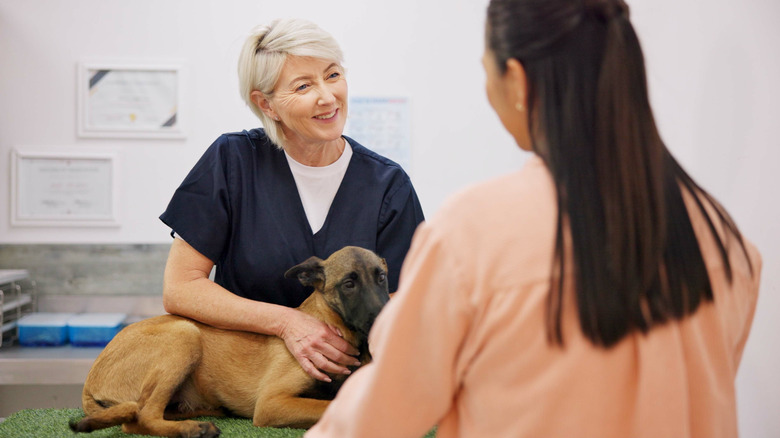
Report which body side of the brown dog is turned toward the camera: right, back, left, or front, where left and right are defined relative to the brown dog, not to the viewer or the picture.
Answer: right

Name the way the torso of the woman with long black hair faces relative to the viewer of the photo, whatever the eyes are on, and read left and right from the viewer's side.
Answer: facing away from the viewer and to the left of the viewer

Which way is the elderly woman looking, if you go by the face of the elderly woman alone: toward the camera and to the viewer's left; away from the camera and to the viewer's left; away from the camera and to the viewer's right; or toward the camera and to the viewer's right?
toward the camera and to the viewer's right

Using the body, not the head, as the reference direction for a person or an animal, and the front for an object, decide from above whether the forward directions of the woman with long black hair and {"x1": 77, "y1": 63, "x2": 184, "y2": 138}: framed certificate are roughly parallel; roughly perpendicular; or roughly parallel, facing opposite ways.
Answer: roughly parallel, facing opposite ways

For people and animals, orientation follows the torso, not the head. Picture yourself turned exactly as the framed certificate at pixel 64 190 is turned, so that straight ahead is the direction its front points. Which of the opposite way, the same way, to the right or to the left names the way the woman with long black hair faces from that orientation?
the opposite way

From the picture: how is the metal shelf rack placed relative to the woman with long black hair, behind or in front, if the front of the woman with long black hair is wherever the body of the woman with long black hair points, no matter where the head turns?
in front

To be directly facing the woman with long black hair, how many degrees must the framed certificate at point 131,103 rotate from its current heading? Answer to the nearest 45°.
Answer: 0° — it already faces them

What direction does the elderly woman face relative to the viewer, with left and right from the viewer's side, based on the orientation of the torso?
facing the viewer and to the right of the viewer

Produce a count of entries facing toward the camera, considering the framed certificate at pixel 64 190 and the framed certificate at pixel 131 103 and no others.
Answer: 2

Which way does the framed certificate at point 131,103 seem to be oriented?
toward the camera

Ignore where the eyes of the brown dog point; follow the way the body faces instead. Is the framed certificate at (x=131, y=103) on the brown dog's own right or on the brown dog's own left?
on the brown dog's own left

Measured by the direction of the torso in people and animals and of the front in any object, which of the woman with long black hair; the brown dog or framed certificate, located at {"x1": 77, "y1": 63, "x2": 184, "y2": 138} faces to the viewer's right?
the brown dog

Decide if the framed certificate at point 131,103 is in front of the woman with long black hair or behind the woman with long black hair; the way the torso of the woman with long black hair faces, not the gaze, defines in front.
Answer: in front

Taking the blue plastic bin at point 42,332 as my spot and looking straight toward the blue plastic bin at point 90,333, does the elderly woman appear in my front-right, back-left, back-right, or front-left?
front-right

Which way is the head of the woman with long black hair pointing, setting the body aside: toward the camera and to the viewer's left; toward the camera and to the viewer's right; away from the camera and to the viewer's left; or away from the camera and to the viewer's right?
away from the camera and to the viewer's left
